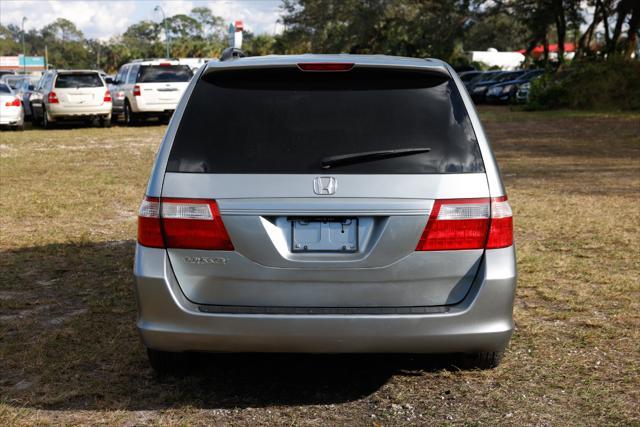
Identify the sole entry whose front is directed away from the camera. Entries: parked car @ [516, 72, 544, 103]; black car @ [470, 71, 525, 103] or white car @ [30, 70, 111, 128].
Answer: the white car

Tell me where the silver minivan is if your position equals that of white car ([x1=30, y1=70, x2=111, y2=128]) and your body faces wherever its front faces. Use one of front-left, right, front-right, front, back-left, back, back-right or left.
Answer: back

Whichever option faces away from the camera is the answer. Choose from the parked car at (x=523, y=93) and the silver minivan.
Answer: the silver minivan

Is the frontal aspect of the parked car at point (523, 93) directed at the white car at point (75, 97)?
yes

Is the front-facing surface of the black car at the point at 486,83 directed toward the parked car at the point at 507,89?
no

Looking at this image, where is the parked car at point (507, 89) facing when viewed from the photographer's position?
facing the viewer and to the left of the viewer

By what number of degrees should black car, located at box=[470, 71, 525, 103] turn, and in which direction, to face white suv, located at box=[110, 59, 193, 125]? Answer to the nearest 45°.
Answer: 0° — it already faces it

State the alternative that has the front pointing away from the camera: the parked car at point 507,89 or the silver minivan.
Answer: the silver minivan

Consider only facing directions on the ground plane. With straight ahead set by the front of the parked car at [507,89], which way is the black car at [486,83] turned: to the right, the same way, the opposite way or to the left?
the same way

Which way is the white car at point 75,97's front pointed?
away from the camera

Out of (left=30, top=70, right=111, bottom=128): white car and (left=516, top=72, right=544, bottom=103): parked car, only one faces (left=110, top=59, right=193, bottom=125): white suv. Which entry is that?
the parked car

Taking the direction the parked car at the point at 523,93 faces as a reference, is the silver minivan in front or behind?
in front

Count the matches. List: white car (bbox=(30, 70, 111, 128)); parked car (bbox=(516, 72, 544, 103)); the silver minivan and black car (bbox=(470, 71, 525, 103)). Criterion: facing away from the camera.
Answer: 2

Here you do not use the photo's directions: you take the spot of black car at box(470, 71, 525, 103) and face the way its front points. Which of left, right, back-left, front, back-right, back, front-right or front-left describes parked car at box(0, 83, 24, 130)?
front

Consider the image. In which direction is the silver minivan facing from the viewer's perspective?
away from the camera

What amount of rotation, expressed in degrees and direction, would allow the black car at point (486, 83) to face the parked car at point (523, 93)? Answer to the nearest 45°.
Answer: approximately 45° to its left
